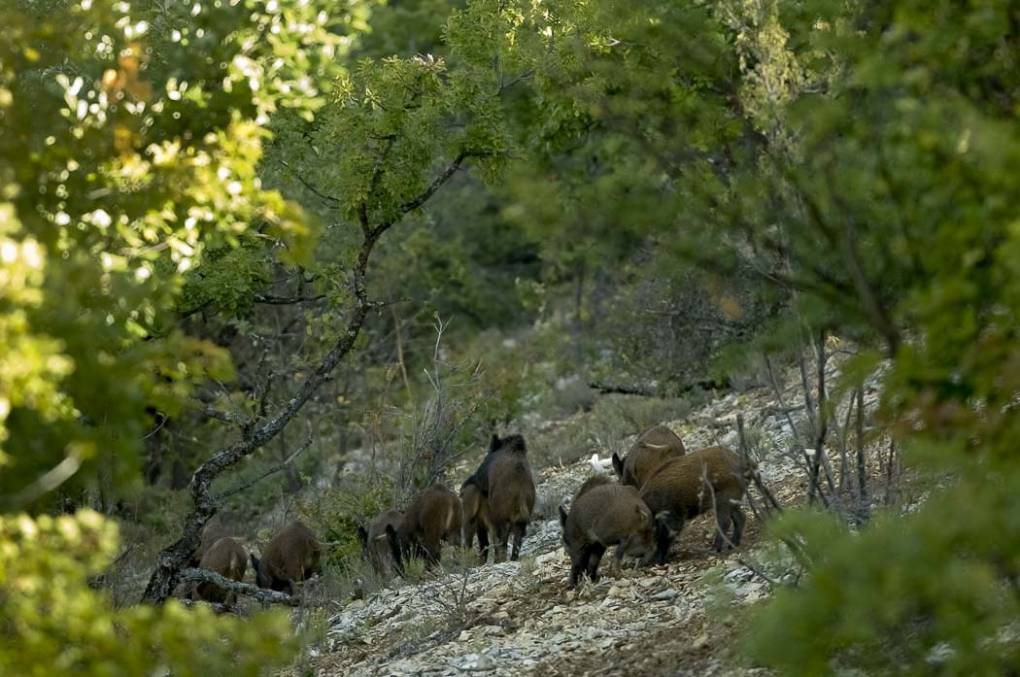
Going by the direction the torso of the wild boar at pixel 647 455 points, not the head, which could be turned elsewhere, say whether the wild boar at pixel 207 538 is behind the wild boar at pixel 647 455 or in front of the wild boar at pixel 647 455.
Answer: in front

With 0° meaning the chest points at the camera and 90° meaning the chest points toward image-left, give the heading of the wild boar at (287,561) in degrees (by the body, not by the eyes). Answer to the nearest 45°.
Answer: approximately 45°

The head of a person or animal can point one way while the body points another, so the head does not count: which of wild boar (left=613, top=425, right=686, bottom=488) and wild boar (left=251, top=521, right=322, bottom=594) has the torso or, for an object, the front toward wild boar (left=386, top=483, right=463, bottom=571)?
wild boar (left=613, top=425, right=686, bottom=488)

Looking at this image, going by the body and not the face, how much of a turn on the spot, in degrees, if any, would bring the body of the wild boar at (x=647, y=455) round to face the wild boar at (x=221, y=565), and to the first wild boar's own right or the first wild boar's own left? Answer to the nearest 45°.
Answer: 0° — it already faces it

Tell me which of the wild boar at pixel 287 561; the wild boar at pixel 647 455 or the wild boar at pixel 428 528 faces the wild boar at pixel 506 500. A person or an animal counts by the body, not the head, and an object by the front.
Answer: the wild boar at pixel 647 455

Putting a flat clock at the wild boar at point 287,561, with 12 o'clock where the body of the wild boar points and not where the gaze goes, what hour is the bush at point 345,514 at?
The bush is roughly at 5 o'clock from the wild boar.

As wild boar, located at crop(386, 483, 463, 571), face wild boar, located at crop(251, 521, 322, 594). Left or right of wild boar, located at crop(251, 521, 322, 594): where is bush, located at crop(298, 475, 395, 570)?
right

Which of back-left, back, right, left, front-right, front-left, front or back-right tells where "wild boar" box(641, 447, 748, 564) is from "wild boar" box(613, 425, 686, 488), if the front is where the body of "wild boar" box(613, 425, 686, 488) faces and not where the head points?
left

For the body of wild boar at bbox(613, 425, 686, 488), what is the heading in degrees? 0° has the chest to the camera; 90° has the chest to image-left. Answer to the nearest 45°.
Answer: approximately 90°
